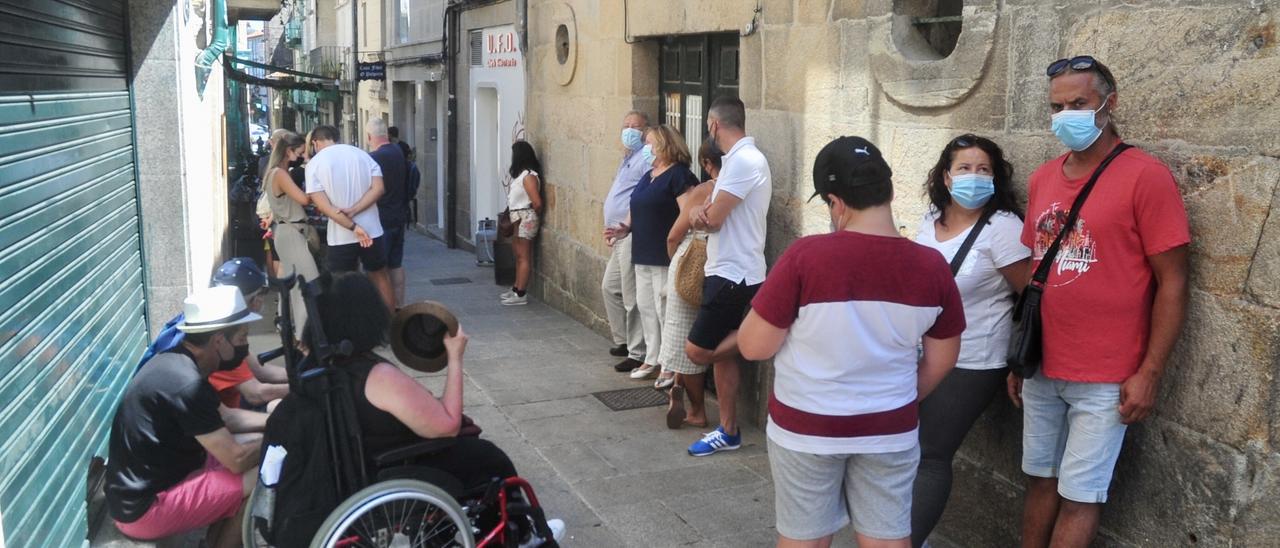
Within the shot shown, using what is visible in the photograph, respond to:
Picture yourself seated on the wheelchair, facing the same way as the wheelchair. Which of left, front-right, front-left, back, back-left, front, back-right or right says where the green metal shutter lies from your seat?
back-left

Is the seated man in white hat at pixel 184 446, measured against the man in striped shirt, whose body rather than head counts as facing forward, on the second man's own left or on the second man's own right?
on the second man's own left

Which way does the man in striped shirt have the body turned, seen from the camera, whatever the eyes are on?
away from the camera

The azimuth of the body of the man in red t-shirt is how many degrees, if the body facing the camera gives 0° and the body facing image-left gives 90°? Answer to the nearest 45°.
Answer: approximately 45°

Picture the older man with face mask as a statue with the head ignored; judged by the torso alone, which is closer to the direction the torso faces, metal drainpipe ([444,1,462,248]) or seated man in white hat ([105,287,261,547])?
the seated man in white hat

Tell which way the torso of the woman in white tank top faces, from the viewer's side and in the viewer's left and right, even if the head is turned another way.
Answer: facing to the left of the viewer

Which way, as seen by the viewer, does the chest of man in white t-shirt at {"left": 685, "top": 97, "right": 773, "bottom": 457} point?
to the viewer's left

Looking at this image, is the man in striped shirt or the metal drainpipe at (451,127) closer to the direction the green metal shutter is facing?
the man in striped shirt

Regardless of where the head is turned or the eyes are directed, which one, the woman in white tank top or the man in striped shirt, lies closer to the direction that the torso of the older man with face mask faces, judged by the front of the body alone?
the man in striped shirt

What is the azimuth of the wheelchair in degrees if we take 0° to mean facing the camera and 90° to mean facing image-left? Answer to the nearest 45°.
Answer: approximately 270°

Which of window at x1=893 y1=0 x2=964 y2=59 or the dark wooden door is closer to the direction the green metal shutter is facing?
the window

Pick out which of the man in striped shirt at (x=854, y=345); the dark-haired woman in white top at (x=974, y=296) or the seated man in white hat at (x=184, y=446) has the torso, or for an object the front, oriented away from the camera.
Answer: the man in striped shirt
